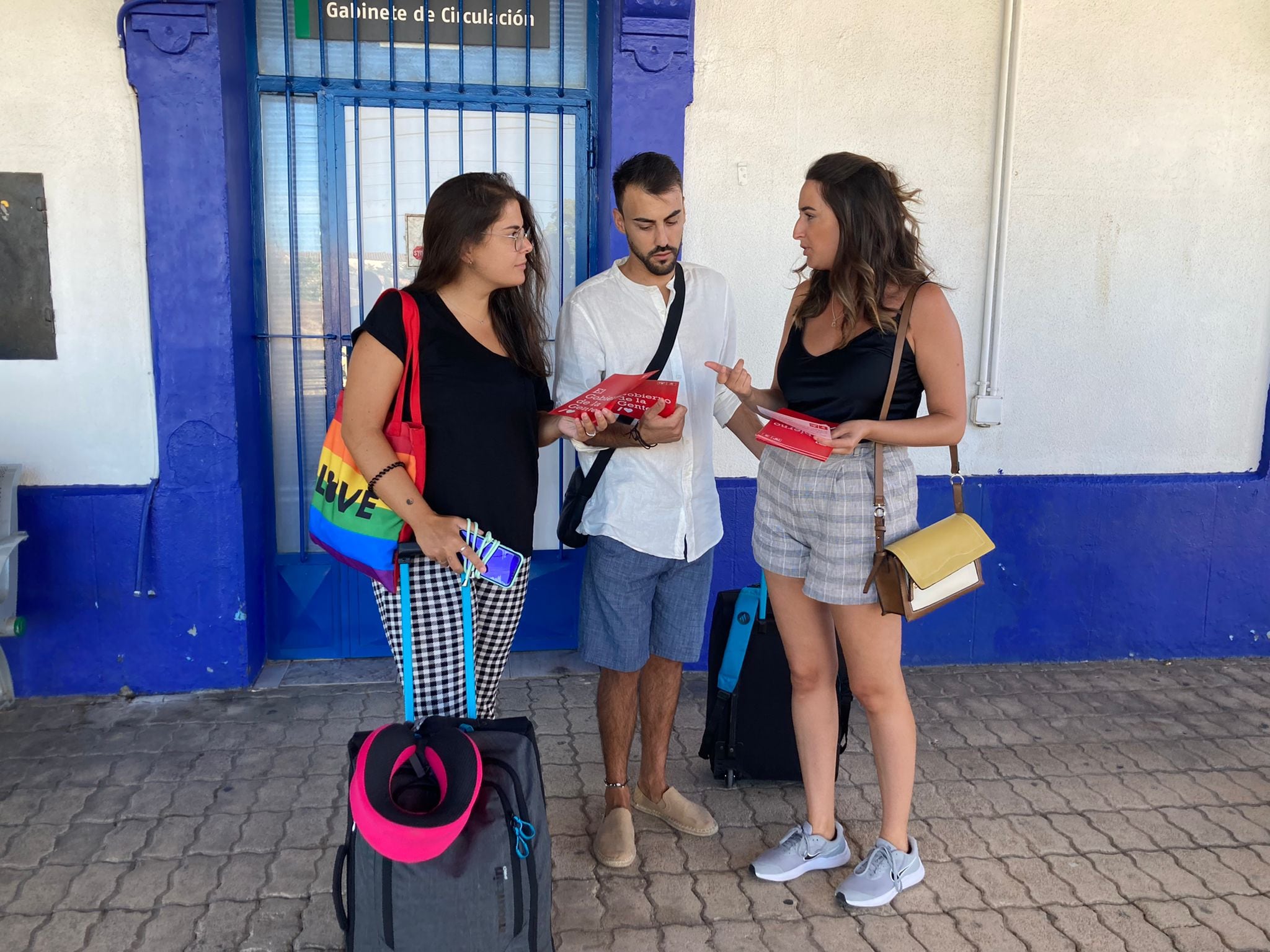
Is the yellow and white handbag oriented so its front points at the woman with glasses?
no

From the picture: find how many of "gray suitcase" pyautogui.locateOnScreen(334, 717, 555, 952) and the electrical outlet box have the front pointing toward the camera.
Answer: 2

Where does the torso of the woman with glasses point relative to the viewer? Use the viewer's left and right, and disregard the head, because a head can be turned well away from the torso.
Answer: facing the viewer and to the right of the viewer

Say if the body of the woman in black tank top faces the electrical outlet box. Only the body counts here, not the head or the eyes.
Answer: no

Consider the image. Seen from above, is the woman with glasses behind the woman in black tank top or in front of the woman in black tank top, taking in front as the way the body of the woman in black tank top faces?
in front

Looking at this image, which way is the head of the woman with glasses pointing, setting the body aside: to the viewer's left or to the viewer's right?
to the viewer's right

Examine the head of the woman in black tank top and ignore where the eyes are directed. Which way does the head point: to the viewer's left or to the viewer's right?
to the viewer's left

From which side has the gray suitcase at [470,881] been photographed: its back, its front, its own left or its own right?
front

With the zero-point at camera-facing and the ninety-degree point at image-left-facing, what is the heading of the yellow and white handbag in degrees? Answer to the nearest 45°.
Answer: approximately 315°

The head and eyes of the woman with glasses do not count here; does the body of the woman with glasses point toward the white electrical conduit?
no

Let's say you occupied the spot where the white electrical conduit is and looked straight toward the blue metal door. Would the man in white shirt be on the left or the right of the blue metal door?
left

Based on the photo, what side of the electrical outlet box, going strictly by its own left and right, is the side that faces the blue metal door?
right

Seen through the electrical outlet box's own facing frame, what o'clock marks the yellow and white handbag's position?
The yellow and white handbag is roughly at 12 o'clock from the electrical outlet box.

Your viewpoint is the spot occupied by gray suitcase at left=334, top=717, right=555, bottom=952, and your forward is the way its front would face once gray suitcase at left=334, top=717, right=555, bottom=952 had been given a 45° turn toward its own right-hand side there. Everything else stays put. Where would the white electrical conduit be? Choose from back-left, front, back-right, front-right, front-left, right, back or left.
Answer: back
